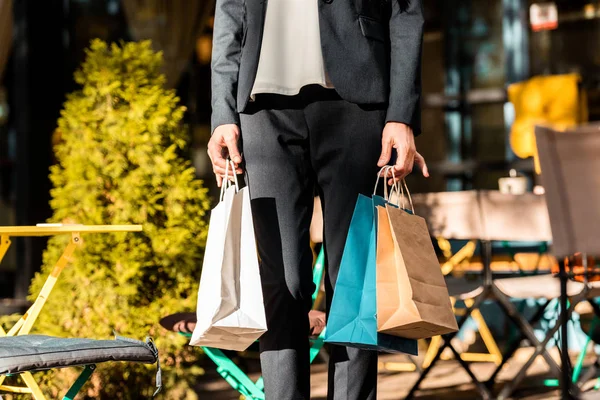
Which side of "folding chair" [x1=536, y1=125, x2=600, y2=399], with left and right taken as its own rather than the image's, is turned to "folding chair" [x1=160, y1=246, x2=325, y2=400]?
left

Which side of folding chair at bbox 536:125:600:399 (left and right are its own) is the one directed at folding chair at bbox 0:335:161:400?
left

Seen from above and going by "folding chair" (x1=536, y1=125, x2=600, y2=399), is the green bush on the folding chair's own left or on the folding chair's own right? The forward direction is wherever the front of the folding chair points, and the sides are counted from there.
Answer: on the folding chair's own left

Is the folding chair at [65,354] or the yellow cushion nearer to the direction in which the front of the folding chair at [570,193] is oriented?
the yellow cushion

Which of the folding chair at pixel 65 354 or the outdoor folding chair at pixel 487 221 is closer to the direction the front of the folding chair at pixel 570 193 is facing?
the outdoor folding chair

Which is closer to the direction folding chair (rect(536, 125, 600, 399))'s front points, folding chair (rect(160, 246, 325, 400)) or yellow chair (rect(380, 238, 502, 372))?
the yellow chair

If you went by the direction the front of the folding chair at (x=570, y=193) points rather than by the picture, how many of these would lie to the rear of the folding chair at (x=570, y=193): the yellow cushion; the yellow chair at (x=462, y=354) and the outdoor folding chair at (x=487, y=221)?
0

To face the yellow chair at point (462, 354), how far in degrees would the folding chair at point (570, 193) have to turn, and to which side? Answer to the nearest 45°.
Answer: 0° — it already faces it

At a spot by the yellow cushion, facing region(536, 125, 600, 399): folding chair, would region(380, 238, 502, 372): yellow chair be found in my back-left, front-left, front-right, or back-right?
front-right

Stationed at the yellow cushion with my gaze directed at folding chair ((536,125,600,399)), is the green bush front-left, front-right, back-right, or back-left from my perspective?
front-right

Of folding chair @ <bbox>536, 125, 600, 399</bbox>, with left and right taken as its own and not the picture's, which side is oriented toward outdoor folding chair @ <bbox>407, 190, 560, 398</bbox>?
front

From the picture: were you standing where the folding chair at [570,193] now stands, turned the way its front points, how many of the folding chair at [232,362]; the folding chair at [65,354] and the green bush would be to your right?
0

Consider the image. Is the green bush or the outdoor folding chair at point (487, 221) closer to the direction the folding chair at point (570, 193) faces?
the outdoor folding chair

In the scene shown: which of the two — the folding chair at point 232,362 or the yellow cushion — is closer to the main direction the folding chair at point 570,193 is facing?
the yellow cushion

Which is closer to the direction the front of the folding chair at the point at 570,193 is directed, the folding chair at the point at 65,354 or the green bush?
the green bush

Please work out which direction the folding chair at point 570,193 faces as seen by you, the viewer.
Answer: facing away from the viewer
